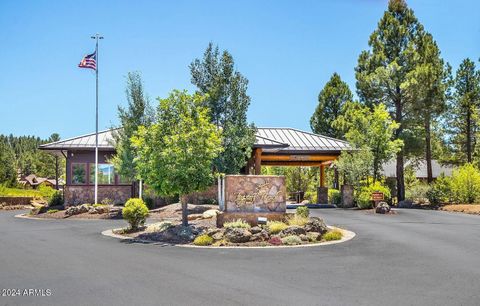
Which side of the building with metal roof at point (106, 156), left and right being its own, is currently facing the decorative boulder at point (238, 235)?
front

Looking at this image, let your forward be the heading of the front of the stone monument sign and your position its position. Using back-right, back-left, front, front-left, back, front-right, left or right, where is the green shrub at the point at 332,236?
front-left

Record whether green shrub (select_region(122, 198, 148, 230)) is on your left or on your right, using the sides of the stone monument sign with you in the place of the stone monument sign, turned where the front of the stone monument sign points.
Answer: on your right

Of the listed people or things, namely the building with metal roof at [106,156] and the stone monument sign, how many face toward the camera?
2

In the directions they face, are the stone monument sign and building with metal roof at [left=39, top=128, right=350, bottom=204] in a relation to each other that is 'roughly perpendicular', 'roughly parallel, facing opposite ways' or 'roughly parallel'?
roughly parallel

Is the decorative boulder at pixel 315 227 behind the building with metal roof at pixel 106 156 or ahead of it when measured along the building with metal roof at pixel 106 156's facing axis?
ahead

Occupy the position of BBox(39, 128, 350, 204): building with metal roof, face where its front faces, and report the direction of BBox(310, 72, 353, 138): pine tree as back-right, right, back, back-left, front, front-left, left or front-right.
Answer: back-left

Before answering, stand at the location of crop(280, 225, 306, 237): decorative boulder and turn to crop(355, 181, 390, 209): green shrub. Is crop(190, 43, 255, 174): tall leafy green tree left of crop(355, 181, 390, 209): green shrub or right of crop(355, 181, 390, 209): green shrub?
left

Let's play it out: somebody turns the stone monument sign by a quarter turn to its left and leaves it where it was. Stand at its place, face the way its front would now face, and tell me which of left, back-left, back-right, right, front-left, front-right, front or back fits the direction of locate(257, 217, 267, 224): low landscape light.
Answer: right

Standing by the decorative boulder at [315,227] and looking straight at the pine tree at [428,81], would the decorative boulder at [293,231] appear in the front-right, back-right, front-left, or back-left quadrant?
back-left

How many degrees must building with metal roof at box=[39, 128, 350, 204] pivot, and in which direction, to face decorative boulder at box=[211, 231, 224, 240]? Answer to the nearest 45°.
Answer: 0° — it already faces it

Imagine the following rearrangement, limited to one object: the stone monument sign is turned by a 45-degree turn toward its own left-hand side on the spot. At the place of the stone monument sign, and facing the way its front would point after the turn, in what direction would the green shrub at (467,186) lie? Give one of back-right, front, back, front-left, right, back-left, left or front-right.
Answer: left

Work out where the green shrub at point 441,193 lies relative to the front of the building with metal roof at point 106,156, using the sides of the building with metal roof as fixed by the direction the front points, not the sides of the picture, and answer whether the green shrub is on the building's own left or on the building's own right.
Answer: on the building's own left

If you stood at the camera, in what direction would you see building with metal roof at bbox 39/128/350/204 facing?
facing the viewer

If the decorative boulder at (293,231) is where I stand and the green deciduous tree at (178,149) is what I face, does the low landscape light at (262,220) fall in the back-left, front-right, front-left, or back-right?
front-right

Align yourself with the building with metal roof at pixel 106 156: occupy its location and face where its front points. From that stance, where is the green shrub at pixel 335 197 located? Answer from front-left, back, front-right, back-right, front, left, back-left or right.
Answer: left

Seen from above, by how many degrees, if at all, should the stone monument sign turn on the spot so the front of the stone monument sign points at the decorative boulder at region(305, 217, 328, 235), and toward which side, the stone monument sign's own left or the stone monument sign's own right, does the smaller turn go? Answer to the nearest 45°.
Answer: approximately 45° to the stone monument sign's own left

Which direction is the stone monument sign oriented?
toward the camera
